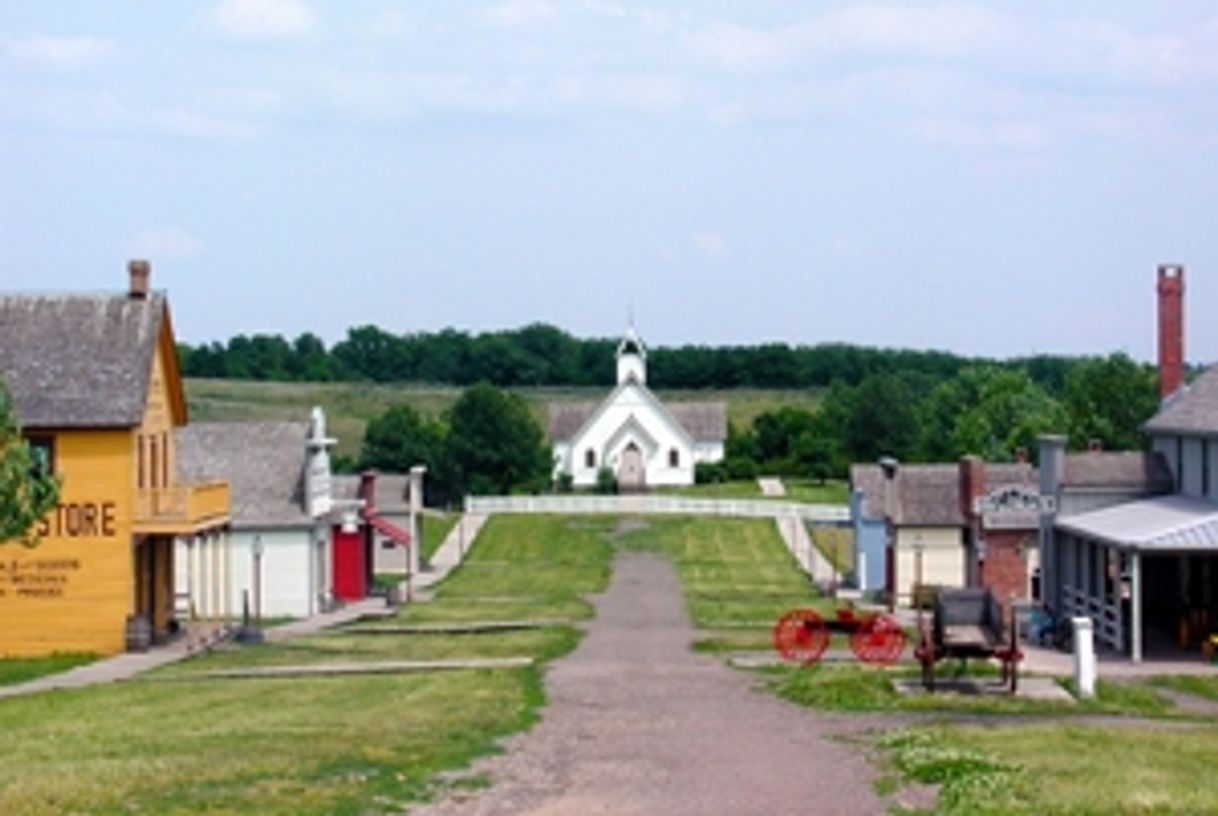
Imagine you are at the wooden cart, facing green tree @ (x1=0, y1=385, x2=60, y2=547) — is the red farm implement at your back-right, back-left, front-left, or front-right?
front-right

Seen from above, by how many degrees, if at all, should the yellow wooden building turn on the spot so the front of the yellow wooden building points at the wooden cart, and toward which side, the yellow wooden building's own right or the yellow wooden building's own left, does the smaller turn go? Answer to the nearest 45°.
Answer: approximately 45° to the yellow wooden building's own right

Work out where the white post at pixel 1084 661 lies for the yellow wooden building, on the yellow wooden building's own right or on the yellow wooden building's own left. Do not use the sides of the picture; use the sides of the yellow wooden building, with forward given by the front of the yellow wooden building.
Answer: on the yellow wooden building's own right

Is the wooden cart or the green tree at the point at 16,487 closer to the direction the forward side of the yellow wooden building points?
the wooden cart

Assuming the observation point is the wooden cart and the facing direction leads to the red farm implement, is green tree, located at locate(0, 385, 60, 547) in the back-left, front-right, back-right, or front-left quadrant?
front-left

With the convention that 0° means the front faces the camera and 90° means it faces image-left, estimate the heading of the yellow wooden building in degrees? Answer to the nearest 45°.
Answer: approximately 270°

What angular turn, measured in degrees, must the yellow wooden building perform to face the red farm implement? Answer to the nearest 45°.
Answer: approximately 45° to its right

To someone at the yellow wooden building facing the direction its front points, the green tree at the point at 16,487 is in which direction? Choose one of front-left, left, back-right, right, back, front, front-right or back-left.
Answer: right
